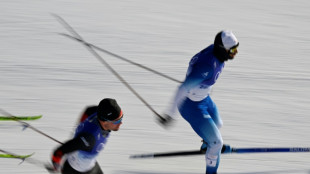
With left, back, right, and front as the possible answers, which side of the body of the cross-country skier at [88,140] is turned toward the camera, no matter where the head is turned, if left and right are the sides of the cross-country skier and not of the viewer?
right

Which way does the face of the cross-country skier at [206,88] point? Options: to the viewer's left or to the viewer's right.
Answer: to the viewer's right

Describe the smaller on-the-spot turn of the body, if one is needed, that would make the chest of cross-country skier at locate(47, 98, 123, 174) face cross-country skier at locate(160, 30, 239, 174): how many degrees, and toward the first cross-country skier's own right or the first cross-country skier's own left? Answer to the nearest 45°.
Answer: approximately 45° to the first cross-country skier's own left

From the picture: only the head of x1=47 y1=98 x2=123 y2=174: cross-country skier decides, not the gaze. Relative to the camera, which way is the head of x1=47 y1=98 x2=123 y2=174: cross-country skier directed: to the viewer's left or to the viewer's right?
to the viewer's right

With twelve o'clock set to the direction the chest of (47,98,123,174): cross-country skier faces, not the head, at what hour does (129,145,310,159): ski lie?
The ski is roughly at 11 o'clock from the cross-country skier.

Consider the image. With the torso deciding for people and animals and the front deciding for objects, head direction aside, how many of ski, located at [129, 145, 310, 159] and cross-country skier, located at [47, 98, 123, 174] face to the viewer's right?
2

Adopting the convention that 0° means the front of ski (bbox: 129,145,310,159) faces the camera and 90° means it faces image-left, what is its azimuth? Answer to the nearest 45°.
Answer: approximately 270°

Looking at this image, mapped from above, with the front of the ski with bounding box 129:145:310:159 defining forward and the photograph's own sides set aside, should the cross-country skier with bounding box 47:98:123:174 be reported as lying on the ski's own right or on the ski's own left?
on the ski's own right
